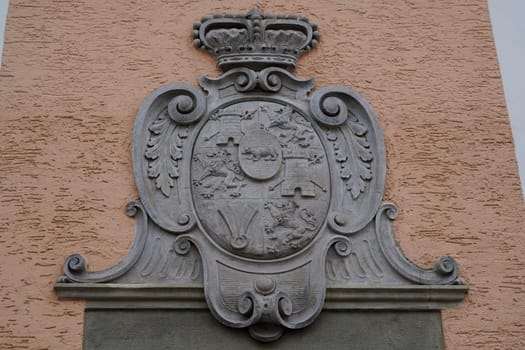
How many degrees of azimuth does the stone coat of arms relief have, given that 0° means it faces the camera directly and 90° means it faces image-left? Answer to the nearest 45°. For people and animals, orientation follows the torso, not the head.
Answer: approximately 0°
